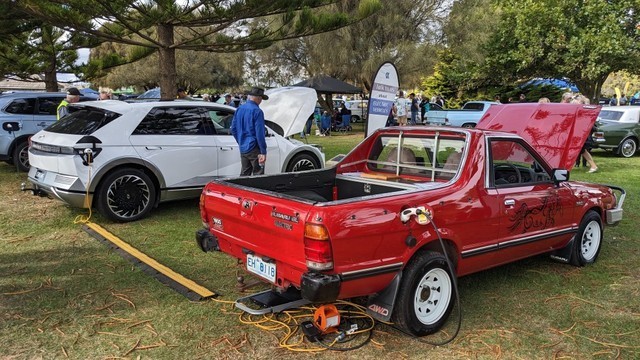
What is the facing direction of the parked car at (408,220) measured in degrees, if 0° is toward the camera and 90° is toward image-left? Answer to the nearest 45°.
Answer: approximately 225°

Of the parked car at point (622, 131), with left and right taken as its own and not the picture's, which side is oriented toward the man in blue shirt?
back

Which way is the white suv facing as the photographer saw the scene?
facing away from the viewer and to the right of the viewer

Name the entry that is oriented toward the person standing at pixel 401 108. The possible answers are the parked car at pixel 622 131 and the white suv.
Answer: the white suv

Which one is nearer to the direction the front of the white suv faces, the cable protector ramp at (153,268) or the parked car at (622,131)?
the parked car

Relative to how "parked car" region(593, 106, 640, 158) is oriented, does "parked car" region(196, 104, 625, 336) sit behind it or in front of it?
behind

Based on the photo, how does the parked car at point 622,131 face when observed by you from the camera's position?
facing away from the viewer and to the right of the viewer
